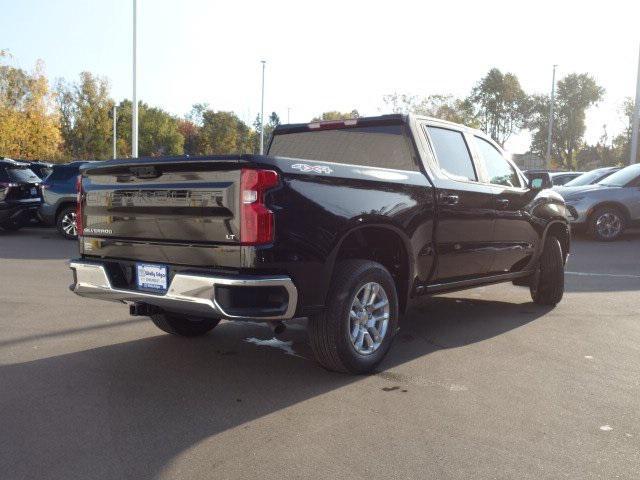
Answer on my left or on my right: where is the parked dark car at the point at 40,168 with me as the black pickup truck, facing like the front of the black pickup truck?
on my left

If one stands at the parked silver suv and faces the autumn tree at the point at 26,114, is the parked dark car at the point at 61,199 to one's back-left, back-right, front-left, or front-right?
front-left

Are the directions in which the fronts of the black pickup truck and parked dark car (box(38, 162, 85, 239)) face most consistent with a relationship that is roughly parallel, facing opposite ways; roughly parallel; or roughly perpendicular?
roughly parallel

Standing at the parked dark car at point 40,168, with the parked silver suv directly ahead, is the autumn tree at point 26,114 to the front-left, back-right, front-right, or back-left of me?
back-left

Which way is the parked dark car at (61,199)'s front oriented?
to the viewer's right

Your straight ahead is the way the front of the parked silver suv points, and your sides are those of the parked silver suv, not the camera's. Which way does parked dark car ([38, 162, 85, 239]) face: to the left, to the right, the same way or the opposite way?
the opposite way

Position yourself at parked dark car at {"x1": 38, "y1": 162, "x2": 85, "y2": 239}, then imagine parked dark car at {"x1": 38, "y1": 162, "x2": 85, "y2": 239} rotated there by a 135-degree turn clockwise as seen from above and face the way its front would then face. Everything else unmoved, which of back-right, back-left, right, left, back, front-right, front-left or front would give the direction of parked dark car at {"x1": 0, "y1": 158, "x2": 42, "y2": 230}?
right

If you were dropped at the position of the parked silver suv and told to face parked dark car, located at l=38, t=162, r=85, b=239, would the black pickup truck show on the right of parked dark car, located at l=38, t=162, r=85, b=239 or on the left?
left

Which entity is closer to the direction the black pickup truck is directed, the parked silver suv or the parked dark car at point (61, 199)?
the parked silver suv

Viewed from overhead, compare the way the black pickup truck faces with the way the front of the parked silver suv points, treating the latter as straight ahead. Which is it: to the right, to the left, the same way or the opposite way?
the opposite way

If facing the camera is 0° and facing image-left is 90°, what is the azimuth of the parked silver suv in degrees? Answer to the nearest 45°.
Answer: approximately 45°

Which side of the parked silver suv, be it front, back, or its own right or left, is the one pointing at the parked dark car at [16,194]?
front

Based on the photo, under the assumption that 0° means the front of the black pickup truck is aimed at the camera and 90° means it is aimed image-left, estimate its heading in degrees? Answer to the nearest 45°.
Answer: approximately 225°

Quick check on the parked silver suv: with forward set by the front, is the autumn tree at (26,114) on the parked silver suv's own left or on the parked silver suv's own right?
on the parked silver suv's own right

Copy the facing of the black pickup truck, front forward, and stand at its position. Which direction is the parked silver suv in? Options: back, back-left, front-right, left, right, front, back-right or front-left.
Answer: front

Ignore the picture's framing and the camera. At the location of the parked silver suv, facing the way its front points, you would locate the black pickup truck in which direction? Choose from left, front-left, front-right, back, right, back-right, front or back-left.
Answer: front-left
